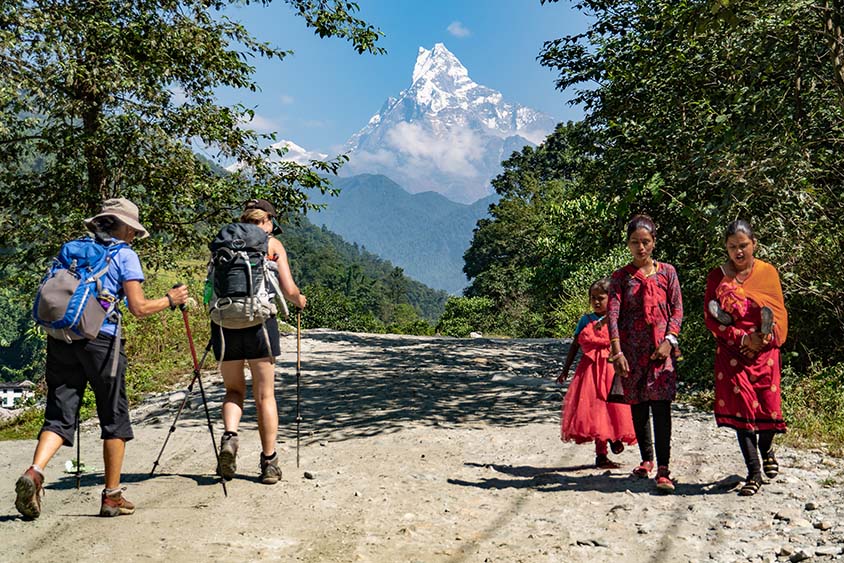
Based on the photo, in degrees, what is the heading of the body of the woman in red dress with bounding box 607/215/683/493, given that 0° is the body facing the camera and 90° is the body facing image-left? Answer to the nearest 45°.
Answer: approximately 0°

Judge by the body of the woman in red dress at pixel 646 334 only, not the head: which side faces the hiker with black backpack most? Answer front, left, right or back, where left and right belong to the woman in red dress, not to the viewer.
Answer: right

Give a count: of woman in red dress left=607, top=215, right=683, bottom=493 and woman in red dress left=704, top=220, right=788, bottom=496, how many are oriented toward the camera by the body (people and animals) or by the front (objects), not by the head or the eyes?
2

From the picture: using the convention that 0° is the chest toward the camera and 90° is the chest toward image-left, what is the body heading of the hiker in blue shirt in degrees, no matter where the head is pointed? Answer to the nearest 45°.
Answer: approximately 225°

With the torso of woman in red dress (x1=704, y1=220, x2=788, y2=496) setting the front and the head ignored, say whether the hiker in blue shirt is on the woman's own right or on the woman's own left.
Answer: on the woman's own right

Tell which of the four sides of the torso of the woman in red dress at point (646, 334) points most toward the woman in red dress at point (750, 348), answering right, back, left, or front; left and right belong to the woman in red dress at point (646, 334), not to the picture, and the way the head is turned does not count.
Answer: left

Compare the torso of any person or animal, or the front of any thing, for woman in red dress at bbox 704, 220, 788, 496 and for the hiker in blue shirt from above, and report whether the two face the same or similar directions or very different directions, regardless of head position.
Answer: very different directions

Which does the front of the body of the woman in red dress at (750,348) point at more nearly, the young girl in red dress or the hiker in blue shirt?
the hiker in blue shirt

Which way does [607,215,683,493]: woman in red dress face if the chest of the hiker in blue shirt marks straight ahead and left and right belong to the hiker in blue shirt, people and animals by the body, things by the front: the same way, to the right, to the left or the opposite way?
the opposite way
